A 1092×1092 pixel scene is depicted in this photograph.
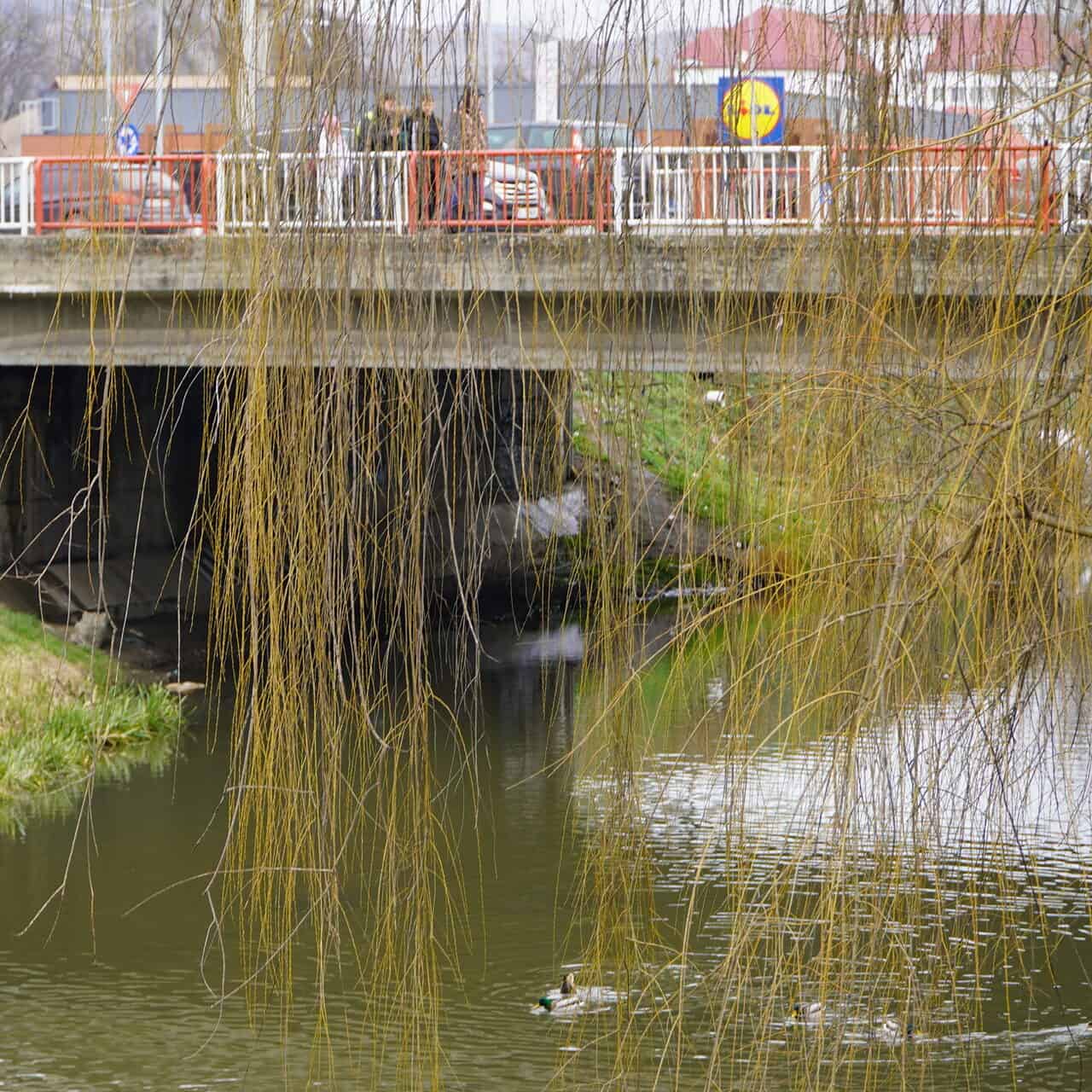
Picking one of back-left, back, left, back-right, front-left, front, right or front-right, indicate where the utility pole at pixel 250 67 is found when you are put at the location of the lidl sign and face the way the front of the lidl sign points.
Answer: front-right

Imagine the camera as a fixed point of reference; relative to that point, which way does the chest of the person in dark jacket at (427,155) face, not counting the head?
toward the camera

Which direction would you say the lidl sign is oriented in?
toward the camera

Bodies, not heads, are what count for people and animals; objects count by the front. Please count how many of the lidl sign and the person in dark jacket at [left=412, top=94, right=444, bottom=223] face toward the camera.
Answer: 2

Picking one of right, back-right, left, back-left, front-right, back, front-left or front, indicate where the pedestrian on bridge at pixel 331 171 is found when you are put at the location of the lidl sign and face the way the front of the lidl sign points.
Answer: front-right

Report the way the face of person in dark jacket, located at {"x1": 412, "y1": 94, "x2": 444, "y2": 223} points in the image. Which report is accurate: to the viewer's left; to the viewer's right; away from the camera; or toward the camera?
toward the camera

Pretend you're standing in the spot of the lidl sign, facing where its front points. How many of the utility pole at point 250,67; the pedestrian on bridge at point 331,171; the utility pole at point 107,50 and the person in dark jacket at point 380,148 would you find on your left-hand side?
0

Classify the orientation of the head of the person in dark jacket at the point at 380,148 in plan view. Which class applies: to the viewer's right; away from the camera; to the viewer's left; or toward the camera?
toward the camera

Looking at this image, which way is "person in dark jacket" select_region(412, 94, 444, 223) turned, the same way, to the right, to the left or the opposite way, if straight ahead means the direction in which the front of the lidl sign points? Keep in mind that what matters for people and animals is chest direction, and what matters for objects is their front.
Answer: the same way
